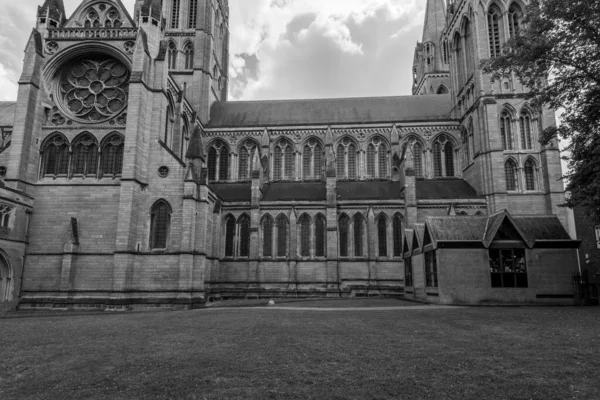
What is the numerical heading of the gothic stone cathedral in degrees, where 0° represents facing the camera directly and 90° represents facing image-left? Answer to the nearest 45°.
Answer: approximately 270°
